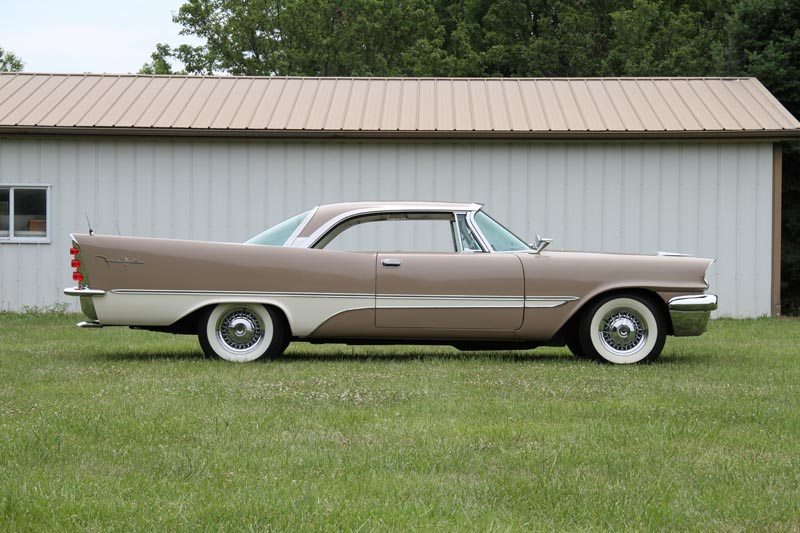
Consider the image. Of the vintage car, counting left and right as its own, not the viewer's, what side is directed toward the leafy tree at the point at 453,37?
left

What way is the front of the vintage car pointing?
to the viewer's right

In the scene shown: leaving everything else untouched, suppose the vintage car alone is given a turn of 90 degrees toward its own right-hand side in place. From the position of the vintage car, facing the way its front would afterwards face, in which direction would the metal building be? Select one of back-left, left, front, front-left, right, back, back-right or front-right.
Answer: back

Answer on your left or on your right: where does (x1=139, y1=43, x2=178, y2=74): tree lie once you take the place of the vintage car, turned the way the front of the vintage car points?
on your left

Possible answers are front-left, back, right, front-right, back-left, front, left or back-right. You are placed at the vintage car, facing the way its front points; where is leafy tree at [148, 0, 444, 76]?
left
